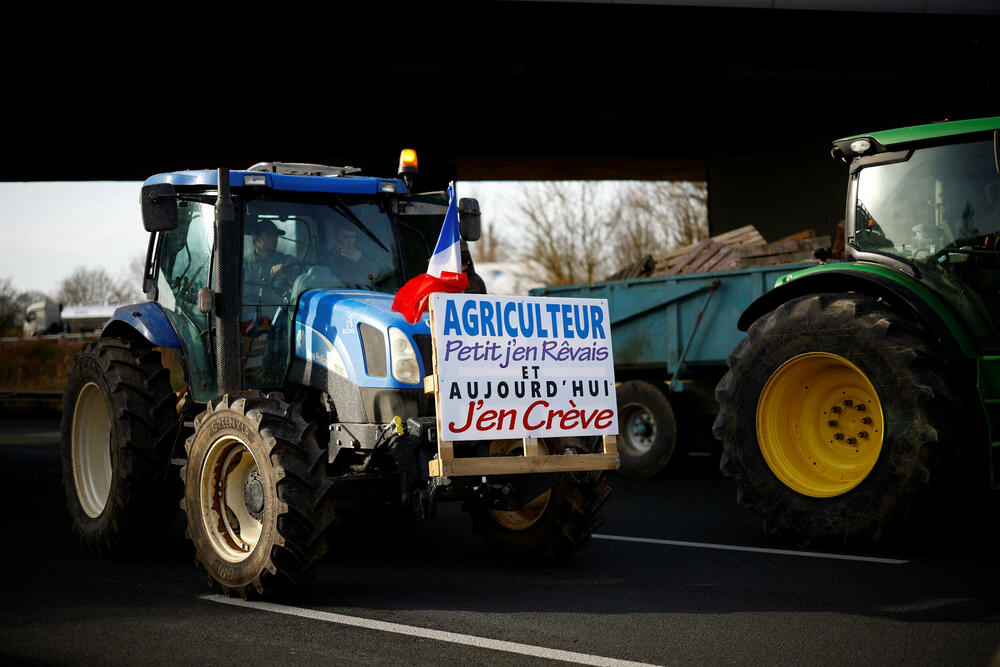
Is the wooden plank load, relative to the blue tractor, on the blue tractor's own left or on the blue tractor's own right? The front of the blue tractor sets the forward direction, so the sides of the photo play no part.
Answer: on the blue tractor's own left

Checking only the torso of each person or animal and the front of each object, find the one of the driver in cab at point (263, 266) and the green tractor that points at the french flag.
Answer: the driver in cab

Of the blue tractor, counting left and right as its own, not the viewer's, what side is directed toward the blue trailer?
left

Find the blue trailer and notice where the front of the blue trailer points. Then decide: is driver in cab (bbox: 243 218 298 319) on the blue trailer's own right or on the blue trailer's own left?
on the blue trailer's own right

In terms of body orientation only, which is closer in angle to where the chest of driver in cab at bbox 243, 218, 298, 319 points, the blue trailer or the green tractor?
the green tractor

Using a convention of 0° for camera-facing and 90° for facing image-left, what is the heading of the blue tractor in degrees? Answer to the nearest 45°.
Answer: approximately 315°
